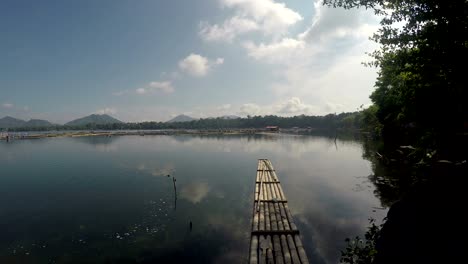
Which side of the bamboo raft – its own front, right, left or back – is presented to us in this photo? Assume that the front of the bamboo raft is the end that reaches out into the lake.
back
